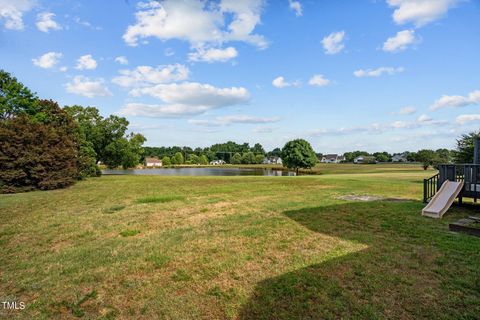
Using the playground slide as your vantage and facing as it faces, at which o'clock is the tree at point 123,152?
The tree is roughly at 2 o'clock from the playground slide.

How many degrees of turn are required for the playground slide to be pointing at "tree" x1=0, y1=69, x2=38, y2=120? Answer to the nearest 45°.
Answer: approximately 45° to its right

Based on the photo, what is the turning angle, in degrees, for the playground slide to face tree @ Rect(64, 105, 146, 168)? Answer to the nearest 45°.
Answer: approximately 45° to its right

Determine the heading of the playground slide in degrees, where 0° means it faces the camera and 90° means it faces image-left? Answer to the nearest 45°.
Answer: approximately 45°

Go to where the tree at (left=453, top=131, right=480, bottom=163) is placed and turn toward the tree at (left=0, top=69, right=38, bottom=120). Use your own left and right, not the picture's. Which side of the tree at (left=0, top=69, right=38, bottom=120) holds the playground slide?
left

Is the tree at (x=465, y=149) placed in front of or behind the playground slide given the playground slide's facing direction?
behind
